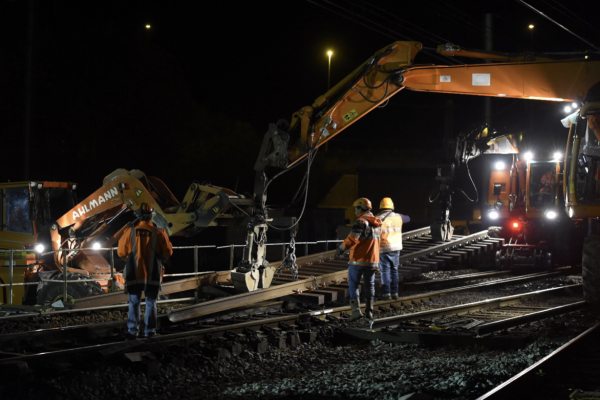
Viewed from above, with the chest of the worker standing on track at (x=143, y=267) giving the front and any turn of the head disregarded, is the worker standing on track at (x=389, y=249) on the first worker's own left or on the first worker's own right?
on the first worker's own right

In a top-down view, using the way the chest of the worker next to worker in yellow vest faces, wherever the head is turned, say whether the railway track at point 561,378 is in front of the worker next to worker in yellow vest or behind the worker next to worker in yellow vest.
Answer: behind

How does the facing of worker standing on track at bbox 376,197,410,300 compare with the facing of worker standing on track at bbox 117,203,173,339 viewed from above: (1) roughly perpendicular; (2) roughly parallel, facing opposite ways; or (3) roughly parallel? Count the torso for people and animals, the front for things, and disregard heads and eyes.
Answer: roughly parallel

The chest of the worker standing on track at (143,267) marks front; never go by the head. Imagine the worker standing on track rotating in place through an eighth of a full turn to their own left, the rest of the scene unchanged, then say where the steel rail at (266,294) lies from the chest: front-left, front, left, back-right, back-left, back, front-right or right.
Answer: right

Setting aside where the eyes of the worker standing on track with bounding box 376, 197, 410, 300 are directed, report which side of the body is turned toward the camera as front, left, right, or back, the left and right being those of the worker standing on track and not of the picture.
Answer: back

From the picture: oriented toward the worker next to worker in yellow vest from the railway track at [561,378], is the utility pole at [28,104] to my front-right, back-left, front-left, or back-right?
front-left

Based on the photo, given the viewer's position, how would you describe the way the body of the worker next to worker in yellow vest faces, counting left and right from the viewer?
facing away from the viewer and to the left of the viewer

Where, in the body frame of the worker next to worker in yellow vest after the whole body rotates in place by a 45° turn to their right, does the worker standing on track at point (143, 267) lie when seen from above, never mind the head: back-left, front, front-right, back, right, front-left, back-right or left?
back-left

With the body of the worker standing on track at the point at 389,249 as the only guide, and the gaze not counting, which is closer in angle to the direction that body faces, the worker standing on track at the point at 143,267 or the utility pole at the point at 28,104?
the utility pole

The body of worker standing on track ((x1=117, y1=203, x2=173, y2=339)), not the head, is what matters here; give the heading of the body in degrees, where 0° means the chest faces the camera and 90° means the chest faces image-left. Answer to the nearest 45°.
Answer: approximately 180°
